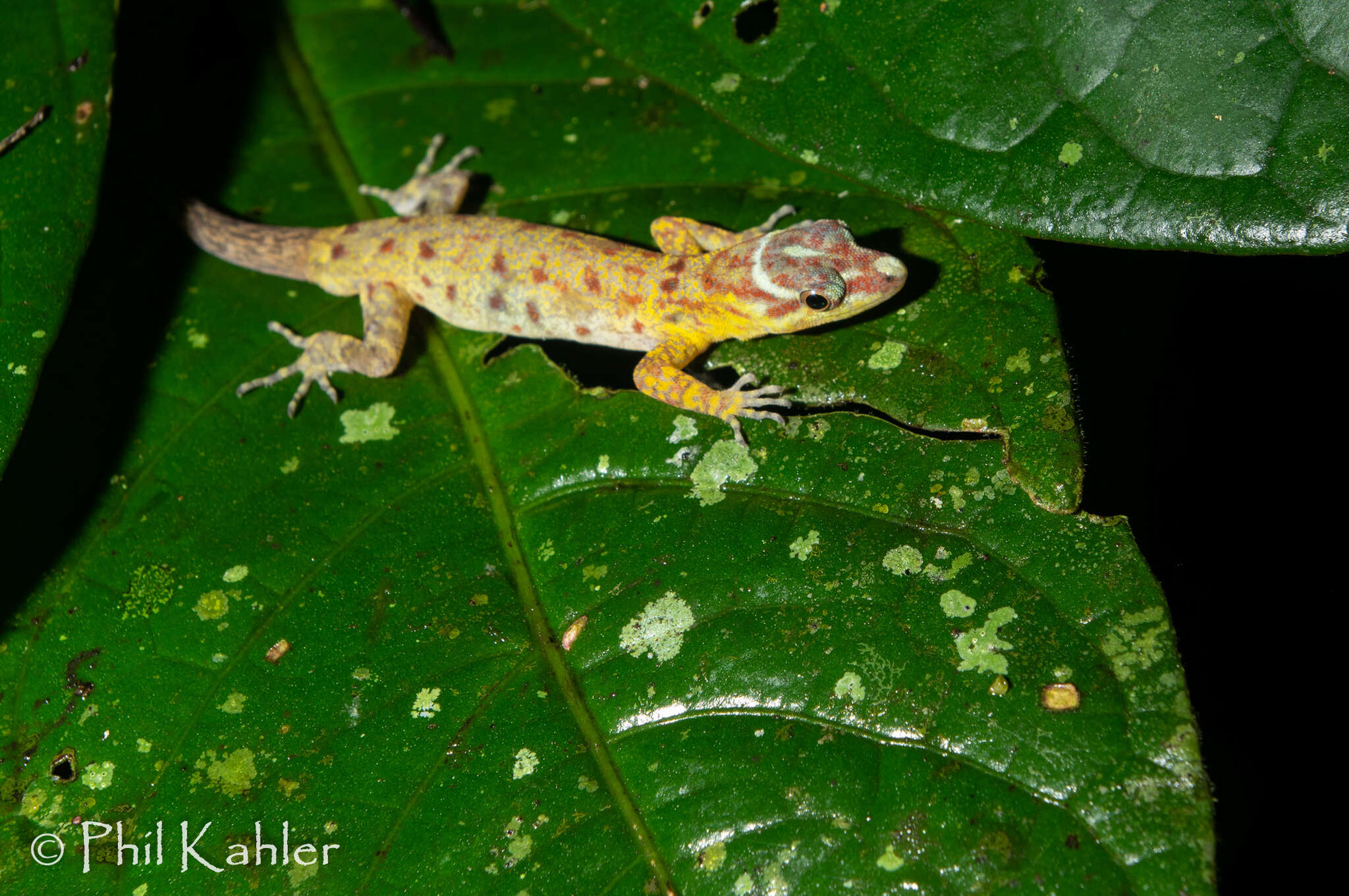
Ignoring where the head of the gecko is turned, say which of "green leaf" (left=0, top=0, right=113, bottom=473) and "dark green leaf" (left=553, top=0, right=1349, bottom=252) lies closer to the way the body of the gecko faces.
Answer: the dark green leaf

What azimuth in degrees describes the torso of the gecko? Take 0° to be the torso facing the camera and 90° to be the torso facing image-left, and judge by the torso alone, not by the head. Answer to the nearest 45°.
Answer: approximately 270°
